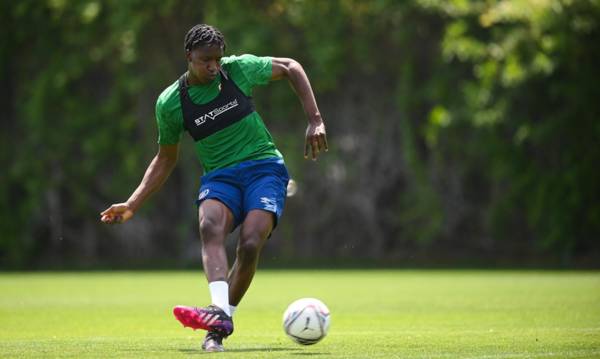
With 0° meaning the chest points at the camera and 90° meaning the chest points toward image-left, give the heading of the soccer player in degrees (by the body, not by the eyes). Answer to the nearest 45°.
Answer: approximately 0°
